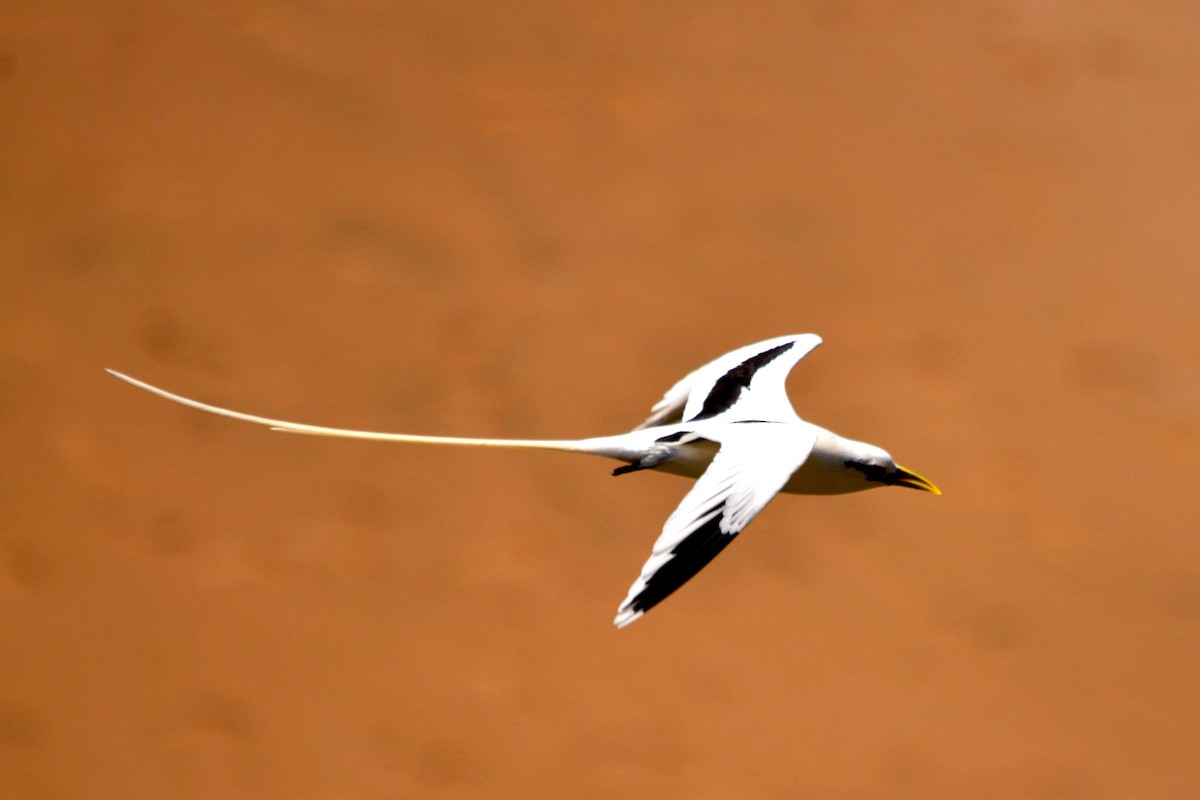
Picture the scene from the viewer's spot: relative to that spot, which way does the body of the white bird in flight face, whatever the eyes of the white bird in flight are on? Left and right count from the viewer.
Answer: facing to the right of the viewer
